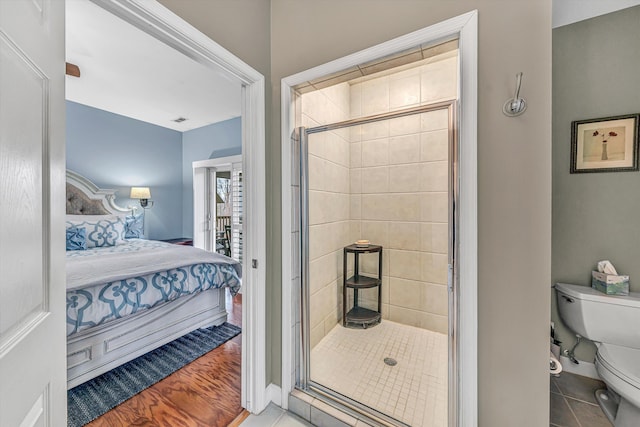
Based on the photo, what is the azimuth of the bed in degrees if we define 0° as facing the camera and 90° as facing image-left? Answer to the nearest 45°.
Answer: approximately 315°

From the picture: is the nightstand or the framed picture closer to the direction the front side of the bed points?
the framed picture

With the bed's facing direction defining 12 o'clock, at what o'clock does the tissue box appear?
The tissue box is roughly at 12 o'clock from the bed.

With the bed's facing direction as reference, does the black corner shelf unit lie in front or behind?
in front

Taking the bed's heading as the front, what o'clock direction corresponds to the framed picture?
The framed picture is roughly at 12 o'clock from the bed.

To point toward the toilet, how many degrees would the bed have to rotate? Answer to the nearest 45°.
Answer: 0° — it already faces it

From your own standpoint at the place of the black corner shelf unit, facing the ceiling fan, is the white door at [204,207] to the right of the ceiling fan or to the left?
right

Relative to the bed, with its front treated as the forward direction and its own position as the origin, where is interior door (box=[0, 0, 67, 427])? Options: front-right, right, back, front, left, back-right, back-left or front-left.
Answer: front-right

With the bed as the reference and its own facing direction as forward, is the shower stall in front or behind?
in front
